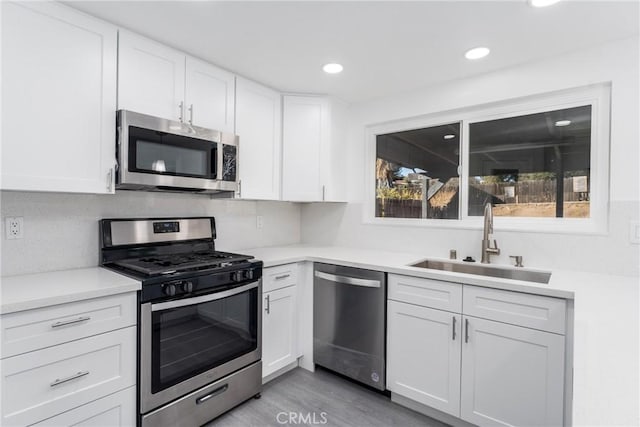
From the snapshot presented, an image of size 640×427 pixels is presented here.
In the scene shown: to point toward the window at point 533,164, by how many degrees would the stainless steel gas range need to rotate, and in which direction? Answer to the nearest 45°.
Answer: approximately 45° to its left

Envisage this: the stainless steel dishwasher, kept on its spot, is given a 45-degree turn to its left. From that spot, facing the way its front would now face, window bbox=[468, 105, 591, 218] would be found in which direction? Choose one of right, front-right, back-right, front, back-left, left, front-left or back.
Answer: left

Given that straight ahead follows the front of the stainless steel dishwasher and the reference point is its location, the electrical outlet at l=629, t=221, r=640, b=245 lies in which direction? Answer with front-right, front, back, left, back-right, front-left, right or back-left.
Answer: back-left

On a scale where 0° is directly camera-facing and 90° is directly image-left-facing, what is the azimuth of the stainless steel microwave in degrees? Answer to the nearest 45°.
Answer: approximately 315°

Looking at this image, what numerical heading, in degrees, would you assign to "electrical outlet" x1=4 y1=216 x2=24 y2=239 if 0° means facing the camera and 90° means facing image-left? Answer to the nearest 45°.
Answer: approximately 0°
